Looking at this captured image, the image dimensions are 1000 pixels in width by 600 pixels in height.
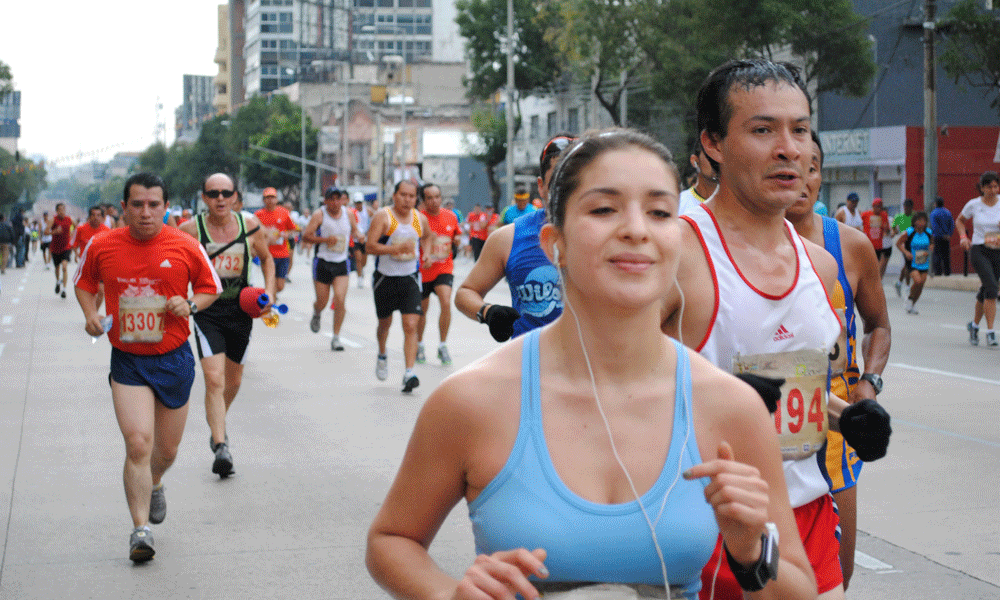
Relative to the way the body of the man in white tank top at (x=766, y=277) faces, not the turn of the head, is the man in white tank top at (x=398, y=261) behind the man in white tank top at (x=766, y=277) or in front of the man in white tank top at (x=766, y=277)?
behind

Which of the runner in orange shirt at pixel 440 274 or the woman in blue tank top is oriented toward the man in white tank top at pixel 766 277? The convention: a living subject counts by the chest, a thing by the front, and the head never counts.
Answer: the runner in orange shirt

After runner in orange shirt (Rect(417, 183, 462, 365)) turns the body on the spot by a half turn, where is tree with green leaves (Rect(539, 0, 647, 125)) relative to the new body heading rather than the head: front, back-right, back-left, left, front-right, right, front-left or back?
front

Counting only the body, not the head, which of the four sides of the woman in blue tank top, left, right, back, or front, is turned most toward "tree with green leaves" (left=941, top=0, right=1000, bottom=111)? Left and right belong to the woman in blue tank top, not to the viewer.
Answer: back

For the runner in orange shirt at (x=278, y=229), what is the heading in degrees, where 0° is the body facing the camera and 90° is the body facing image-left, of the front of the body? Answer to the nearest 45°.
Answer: approximately 0°

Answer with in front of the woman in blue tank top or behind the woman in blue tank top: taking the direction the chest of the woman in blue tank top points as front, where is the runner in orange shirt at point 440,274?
behind

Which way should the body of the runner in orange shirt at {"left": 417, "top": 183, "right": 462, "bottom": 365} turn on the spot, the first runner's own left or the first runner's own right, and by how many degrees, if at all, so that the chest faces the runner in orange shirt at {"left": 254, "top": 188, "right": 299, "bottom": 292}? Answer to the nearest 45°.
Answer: approximately 180°

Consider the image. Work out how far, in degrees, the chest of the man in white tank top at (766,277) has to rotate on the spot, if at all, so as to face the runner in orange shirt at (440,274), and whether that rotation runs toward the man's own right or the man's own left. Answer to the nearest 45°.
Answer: approximately 135° to the man's own left
